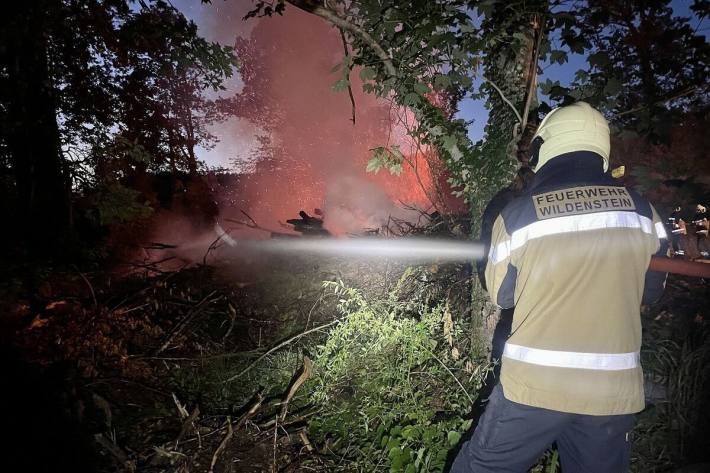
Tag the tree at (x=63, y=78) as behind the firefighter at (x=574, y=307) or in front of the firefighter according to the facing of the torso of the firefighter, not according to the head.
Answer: in front

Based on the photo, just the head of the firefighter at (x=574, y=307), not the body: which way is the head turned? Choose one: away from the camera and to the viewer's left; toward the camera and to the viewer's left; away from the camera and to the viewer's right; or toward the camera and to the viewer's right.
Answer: away from the camera and to the viewer's left

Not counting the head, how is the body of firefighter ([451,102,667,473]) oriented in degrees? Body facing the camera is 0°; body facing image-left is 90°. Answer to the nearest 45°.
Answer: approximately 135°

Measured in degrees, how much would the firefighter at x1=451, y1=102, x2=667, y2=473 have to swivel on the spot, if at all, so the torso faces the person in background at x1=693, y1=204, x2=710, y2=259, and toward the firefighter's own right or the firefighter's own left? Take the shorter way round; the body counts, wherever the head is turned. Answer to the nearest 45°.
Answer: approximately 90° to the firefighter's own right
